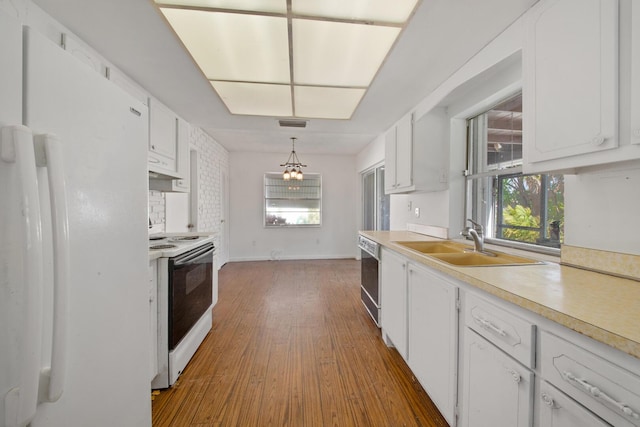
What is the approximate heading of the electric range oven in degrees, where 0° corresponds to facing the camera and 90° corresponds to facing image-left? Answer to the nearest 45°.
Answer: approximately 315°

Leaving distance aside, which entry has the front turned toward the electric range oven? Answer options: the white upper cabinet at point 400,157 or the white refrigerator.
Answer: the white upper cabinet

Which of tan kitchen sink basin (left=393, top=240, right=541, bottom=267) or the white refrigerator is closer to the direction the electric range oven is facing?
the tan kitchen sink basin

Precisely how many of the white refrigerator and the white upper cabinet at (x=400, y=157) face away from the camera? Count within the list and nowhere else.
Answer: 0

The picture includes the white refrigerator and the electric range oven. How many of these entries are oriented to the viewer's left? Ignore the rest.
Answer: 0

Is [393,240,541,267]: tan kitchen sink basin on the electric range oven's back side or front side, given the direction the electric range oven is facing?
on the front side

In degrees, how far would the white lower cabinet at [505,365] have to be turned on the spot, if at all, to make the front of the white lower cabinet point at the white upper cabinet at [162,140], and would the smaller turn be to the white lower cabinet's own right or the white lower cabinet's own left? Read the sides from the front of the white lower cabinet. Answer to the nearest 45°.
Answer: approximately 45° to the white lower cabinet's own right

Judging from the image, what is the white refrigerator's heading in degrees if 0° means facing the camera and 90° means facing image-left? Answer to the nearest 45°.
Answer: approximately 315°

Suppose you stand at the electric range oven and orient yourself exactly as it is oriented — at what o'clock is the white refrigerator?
The white refrigerator is roughly at 2 o'clock from the electric range oven.

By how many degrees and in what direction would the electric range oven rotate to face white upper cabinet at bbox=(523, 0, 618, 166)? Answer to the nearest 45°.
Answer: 0° — it already faces it
